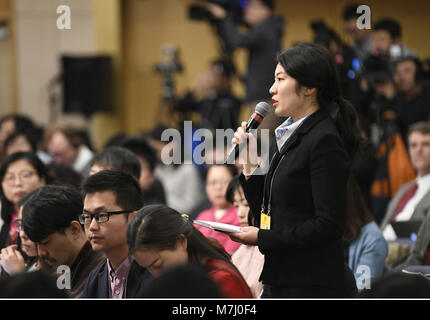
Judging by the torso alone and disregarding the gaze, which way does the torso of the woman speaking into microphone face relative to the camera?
to the viewer's left

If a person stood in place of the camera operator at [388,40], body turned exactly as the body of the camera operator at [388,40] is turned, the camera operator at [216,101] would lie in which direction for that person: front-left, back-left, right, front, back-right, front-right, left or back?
right

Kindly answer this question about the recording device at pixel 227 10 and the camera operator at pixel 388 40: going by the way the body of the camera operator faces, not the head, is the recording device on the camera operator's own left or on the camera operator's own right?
on the camera operator's own right

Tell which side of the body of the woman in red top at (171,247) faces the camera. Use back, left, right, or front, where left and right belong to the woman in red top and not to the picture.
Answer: left

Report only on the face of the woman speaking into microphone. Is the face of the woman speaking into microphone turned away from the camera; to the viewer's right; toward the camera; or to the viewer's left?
to the viewer's left

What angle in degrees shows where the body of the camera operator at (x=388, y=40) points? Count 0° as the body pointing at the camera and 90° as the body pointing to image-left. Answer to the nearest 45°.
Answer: approximately 45°

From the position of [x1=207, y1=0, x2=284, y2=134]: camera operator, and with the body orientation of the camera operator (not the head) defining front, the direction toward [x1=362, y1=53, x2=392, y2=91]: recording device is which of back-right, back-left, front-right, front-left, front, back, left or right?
back-left

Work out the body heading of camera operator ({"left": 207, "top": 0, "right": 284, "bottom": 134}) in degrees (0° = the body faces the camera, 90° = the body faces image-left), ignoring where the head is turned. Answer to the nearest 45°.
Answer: approximately 90°

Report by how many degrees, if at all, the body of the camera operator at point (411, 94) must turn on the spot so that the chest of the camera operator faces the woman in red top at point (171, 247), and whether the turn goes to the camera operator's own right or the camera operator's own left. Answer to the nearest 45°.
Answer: approximately 45° to the camera operator's own left

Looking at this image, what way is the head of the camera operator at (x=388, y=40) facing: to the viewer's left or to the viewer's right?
to the viewer's left

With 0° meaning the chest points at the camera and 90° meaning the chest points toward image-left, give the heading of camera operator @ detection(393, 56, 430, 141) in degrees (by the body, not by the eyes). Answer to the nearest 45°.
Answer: approximately 45°
